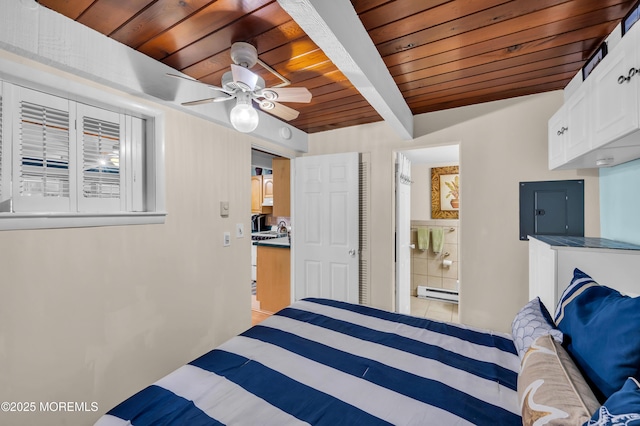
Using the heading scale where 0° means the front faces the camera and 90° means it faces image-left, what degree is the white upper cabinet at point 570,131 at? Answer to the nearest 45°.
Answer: approximately 45°

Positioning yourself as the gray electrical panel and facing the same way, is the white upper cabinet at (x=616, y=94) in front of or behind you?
in front

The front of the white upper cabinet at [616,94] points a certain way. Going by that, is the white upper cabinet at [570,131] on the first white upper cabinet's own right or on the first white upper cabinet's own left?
on the first white upper cabinet's own right

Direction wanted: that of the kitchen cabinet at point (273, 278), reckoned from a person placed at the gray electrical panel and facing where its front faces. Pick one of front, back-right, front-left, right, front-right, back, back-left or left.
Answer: right

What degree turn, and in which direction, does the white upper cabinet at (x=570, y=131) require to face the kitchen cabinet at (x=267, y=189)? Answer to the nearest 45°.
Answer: approximately 45° to its right

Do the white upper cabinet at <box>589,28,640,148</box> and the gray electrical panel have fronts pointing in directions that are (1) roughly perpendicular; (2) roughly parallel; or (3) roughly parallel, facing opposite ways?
roughly perpendicular

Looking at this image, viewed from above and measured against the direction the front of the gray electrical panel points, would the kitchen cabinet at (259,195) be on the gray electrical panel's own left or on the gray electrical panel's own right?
on the gray electrical panel's own right

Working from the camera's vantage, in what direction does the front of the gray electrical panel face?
facing the viewer

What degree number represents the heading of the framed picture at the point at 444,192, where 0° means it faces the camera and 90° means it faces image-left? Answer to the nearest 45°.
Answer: approximately 0°
